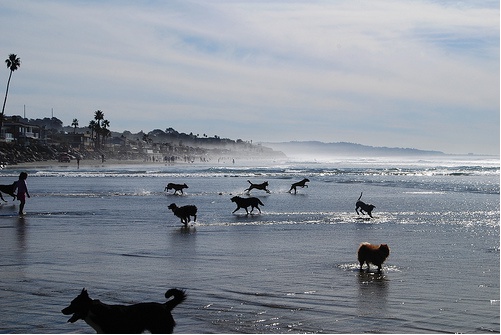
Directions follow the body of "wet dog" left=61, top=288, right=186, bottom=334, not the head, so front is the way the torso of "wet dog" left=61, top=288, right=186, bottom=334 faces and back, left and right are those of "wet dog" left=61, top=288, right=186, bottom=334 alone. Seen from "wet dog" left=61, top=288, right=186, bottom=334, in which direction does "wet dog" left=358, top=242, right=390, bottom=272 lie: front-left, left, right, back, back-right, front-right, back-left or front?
back-right

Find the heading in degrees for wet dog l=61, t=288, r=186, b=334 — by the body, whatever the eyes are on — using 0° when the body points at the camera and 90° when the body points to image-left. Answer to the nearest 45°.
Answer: approximately 90°
